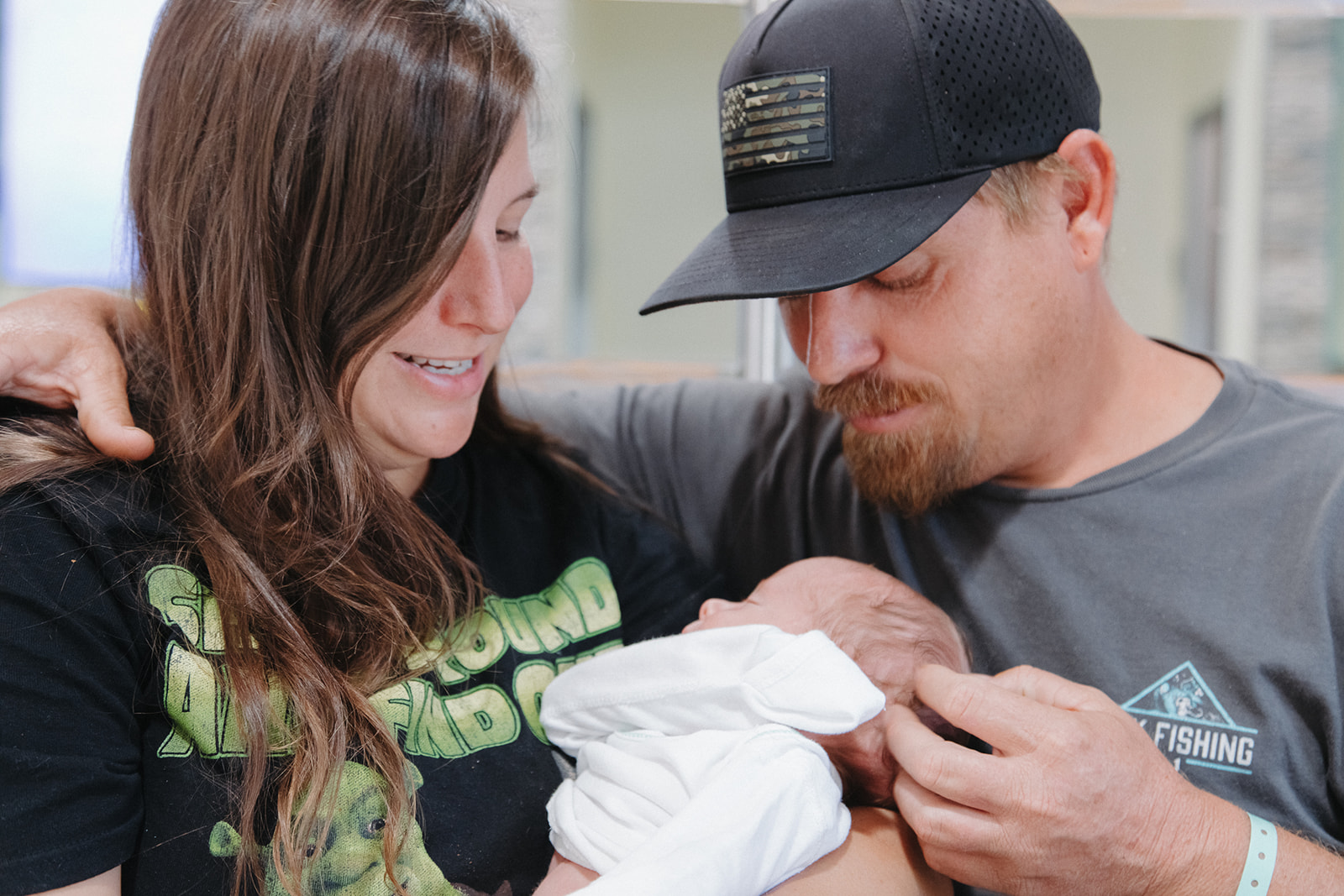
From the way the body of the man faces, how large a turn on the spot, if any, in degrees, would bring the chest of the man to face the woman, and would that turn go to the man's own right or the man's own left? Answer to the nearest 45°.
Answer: approximately 45° to the man's own right

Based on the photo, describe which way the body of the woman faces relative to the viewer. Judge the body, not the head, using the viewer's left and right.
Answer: facing the viewer and to the right of the viewer

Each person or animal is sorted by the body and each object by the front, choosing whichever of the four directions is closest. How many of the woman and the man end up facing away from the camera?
0

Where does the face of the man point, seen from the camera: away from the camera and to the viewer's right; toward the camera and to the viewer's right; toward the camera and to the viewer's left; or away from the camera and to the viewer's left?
toward the camera and to the viewer's left

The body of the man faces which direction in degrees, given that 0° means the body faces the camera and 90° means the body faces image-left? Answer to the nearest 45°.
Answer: approximately 45°
